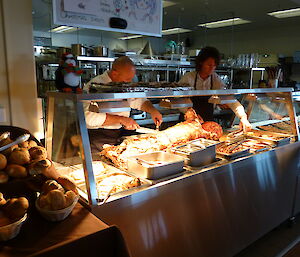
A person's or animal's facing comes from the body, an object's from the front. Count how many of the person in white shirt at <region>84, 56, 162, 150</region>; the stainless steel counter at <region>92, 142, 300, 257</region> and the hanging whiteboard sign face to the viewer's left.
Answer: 0

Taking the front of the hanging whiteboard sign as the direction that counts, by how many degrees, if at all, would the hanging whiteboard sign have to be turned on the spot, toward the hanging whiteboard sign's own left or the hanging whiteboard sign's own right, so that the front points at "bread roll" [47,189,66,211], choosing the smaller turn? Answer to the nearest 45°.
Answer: approximately 45° to the hanging whiteboard sign's own right

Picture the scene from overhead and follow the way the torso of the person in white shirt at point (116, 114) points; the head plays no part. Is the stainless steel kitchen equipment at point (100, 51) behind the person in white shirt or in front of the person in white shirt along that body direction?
behind

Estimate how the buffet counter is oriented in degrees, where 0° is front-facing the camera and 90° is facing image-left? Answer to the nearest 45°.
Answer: approximately 315°

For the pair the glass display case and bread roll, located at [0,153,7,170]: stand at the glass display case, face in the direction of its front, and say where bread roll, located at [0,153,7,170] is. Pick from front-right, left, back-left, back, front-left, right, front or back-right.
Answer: right

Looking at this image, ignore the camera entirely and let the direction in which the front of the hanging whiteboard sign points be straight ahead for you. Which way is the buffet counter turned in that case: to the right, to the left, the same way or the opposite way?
the same way

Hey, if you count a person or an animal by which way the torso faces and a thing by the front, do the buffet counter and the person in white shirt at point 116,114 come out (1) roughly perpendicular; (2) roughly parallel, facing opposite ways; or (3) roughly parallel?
roughly parallel

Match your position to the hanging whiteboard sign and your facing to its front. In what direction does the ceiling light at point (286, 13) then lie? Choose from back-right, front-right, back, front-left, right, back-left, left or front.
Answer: left

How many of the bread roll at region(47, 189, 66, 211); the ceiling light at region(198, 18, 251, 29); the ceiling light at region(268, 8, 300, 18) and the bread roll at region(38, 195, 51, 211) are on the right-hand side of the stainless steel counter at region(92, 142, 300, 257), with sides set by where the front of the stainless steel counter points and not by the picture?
2

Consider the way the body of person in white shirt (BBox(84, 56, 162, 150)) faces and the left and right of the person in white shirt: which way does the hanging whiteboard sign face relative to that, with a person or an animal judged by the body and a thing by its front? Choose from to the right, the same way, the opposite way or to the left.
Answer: the same way

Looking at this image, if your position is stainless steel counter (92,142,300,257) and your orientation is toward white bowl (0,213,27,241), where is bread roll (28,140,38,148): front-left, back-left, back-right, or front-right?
front-right

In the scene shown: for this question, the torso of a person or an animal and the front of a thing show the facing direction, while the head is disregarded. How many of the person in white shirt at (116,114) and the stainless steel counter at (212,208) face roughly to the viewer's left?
0

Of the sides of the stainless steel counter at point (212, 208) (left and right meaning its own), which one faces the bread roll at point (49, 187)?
right

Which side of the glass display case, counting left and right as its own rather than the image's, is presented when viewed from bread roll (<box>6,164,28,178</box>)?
right
